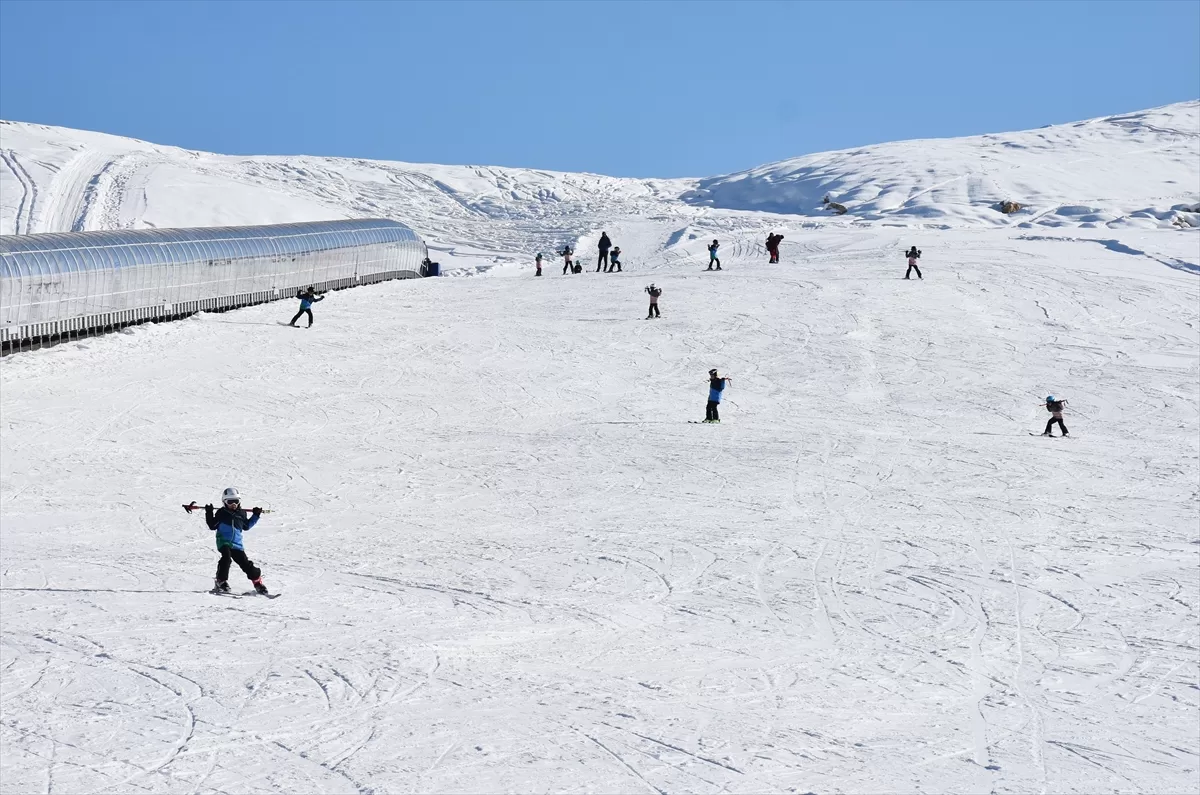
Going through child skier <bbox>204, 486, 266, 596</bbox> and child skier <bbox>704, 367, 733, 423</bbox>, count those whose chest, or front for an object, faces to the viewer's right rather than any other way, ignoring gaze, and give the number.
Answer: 0

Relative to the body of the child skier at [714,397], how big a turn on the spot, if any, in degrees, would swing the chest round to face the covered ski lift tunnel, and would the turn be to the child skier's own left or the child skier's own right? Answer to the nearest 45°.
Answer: approximately 90° to the child skier's own right

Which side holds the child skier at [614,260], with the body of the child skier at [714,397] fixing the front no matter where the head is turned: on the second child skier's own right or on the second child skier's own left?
on the second child skier's own right

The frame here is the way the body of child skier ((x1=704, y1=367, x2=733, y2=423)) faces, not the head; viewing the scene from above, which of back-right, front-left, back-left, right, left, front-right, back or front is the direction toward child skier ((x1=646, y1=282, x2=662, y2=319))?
back-right

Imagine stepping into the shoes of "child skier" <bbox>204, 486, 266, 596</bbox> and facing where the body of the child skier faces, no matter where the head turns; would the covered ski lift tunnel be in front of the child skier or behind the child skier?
behind

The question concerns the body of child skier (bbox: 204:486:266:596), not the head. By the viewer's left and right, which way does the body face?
facing the viewer

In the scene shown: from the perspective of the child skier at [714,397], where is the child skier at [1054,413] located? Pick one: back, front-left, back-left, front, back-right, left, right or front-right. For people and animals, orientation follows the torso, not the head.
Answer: back-left

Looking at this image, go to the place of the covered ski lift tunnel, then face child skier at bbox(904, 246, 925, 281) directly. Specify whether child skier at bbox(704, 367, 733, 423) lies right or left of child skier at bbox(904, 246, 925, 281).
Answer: right

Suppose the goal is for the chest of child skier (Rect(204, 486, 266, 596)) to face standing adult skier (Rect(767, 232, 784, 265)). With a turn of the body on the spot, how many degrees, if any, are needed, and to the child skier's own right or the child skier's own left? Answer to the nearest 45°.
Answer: approximately 135° to the child skier's own left

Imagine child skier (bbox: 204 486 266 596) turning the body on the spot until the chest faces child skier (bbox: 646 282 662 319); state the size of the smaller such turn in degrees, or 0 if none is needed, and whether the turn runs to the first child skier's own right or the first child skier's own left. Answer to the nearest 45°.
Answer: approximately 135° to the first child skier's own left
